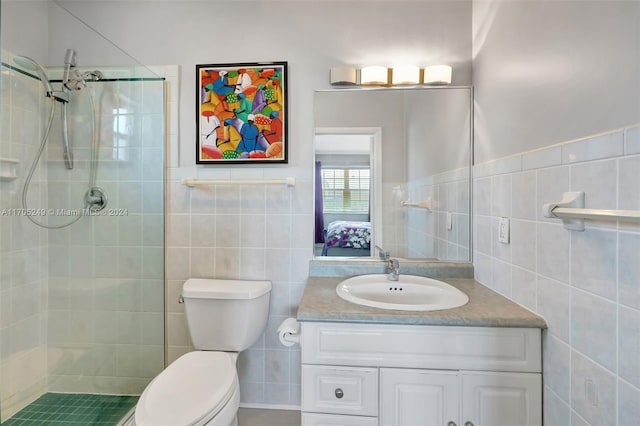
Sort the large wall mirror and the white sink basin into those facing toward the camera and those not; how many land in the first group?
2

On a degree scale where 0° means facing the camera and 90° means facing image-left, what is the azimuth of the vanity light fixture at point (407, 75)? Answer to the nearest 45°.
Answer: approximately 0°
